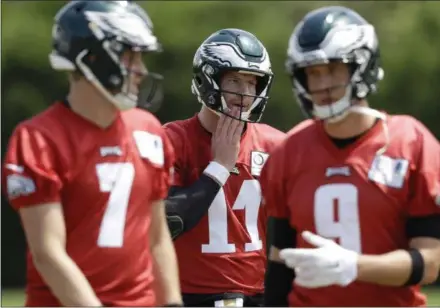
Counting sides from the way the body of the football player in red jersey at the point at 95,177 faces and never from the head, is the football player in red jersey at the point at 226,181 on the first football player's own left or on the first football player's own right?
on the first football player's own left

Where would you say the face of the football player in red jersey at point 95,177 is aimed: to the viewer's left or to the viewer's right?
to the viewer's right

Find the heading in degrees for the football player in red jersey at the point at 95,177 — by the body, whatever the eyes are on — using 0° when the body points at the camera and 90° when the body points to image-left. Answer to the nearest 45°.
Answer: approximately 315°

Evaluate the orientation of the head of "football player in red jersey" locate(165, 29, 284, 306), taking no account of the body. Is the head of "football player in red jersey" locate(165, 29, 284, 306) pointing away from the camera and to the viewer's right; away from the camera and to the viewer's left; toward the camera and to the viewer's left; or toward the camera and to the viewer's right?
toward the camera and to the viewer's right

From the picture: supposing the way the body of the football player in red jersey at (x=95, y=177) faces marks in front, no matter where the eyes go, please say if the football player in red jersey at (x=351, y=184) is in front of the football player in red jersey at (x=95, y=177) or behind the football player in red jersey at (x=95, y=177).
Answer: in front
